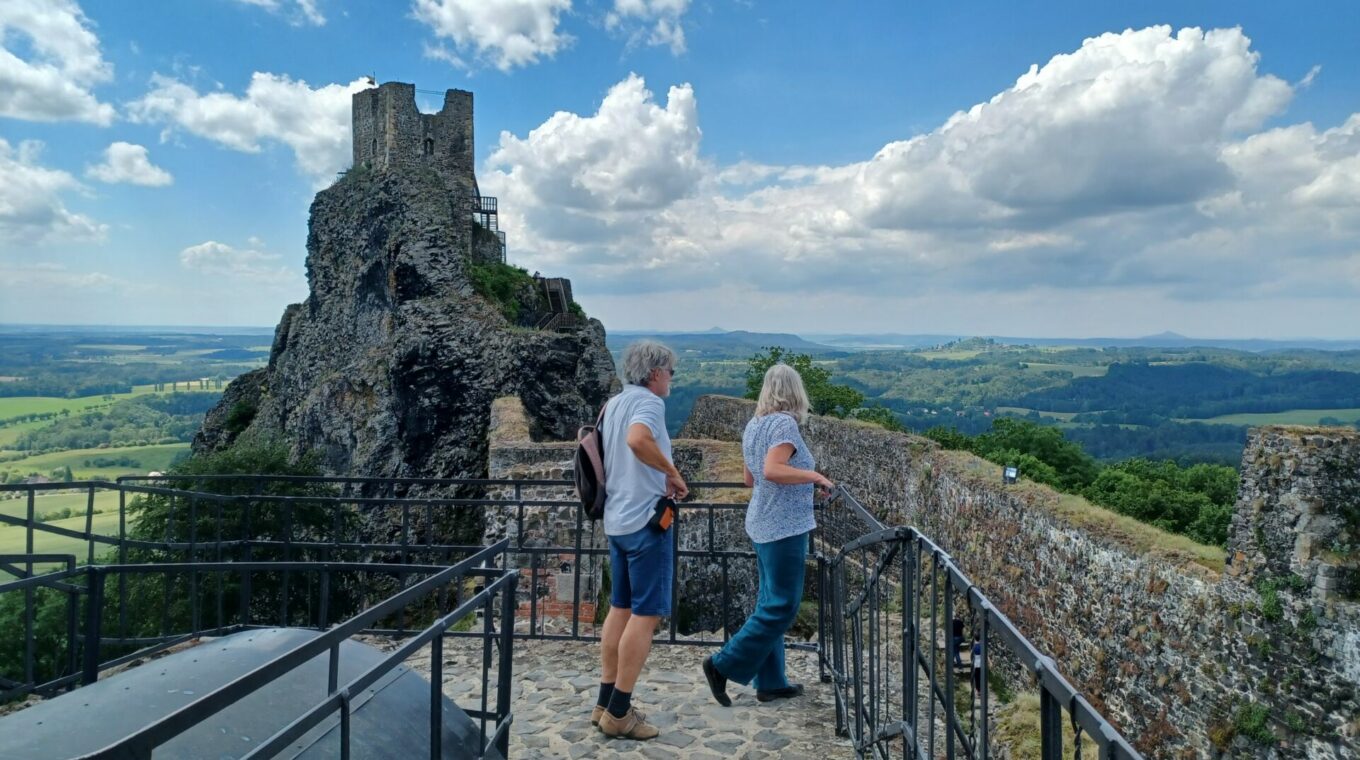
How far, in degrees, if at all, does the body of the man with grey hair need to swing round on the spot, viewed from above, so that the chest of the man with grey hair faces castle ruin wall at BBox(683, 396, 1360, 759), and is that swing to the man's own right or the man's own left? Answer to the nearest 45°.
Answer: approximately 45° to the man's own left

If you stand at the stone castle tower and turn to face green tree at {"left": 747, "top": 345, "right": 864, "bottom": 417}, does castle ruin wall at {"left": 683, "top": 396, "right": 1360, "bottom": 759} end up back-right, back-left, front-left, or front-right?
front-right

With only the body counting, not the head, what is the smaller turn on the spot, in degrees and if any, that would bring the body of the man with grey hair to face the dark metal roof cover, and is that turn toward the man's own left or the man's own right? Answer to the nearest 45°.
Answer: approximately 135° to the man's own right

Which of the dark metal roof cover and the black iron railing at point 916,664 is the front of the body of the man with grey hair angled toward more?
the black iron railing

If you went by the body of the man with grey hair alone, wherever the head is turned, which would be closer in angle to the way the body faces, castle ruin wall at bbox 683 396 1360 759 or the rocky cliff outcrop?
the castle ruin wall

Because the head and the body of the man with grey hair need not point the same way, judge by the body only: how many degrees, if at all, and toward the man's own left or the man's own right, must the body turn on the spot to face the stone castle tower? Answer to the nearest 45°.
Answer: approximately 90° to the man's own left

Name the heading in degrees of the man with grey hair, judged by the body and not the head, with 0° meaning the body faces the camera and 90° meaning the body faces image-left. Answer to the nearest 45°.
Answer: approximately 270°

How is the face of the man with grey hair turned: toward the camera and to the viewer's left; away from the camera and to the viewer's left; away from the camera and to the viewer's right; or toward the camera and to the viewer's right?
away from the camera and to the viewer's right

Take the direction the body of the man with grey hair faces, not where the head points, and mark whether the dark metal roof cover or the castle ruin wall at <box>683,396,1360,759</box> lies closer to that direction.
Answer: the castle ruin wall
